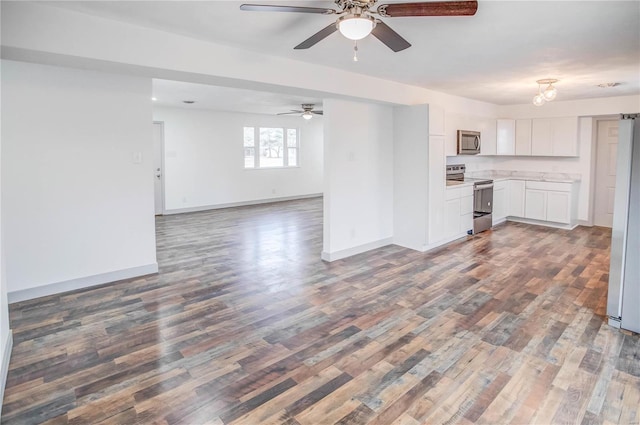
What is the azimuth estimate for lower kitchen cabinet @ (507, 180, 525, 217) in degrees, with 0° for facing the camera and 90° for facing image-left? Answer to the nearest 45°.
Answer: approximately 0°

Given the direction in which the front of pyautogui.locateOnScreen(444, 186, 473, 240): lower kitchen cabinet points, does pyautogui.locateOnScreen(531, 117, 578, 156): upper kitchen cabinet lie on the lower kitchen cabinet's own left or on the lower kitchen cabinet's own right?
on the lower kitchen cabinet's own left

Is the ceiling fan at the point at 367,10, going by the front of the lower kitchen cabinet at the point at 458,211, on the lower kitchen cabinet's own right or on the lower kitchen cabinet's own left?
on the lower kitchen cabinet's own right
